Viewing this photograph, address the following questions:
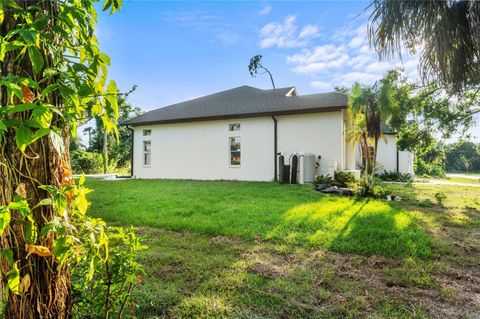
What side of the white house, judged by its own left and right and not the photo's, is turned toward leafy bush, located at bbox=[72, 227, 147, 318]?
right

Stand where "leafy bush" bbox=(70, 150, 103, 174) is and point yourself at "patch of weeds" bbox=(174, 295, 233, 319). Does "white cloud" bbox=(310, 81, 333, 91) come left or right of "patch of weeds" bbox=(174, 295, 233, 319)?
left

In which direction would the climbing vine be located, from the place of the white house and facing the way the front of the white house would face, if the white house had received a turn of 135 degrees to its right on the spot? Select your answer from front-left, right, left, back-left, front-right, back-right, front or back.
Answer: front-left

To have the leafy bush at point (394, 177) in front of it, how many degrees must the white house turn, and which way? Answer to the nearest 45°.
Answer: approximately 45° to its left

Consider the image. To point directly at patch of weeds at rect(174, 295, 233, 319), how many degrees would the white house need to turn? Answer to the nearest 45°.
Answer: approximately 90° to its right

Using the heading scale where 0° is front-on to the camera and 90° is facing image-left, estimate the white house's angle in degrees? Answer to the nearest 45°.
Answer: approximately 270°

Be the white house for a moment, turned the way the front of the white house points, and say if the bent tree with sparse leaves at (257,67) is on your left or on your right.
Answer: on your left
